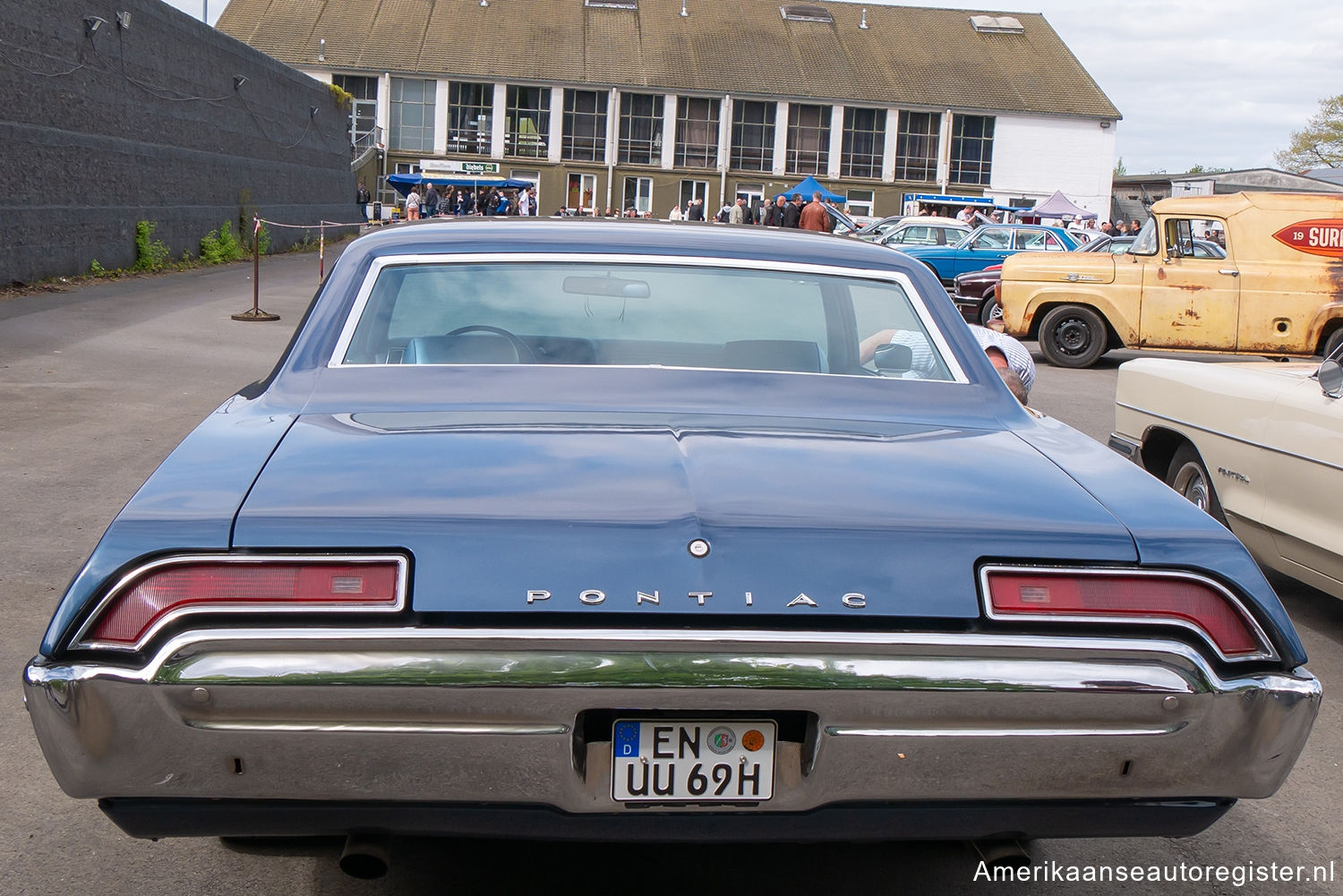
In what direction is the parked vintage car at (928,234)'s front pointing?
to the viewer's left

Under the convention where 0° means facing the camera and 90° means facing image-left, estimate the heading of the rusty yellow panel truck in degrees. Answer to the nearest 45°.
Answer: approximately 90°

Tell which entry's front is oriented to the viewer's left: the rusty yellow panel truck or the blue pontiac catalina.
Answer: the rusty yellow panel truck

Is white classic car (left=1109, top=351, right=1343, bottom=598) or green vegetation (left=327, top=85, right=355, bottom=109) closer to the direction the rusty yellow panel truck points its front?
the green vegetation

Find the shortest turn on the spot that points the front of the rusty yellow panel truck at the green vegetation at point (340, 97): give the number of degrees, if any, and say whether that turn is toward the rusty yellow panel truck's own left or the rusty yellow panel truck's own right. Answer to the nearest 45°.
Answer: approximately 45° to the rusty yellow panel truck's own right

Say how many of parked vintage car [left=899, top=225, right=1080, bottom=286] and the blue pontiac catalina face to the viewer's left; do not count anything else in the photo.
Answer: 1

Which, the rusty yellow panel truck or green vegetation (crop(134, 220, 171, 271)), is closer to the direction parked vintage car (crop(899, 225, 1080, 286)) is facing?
the green vegetation

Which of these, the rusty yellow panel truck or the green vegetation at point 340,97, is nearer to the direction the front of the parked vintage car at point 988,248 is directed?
the green vegetation

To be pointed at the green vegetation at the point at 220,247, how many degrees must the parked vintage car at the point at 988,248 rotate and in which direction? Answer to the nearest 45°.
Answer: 0° — it already faces it

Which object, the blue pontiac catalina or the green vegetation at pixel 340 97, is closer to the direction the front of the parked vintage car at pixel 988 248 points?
the green vegetation

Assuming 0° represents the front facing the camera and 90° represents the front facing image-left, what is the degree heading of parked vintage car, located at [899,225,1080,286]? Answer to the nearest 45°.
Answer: approximately 90°

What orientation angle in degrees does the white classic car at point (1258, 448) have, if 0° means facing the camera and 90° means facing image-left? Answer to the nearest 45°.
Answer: approximately 135°

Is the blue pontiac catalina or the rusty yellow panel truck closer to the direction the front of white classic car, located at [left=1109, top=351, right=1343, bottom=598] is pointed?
the rusty yellow panel truck

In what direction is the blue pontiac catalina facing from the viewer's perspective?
away from the camera
